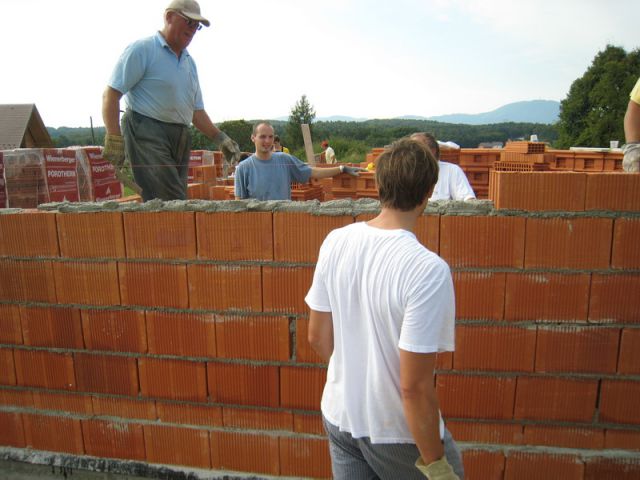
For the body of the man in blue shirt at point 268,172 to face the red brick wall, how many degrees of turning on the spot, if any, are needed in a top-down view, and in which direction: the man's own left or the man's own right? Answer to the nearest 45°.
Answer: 0° — they already face it

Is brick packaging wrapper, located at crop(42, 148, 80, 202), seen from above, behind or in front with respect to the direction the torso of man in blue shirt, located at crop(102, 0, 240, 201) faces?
behind

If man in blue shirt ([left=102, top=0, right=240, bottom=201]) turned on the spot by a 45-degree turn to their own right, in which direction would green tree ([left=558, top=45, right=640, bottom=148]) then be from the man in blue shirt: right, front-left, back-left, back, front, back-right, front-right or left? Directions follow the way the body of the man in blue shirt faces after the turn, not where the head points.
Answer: back-left

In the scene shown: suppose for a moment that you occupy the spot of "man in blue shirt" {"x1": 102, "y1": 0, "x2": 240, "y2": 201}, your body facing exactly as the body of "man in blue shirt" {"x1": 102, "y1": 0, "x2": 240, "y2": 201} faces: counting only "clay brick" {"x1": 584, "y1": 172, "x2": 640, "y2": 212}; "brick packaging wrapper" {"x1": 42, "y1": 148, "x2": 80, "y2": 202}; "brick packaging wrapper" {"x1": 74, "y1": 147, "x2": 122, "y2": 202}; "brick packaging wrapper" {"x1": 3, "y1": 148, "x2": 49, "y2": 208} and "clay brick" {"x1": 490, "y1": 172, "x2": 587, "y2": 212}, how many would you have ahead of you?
2

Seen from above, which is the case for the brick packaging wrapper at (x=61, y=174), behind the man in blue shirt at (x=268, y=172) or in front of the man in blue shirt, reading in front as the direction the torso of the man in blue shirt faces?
behind

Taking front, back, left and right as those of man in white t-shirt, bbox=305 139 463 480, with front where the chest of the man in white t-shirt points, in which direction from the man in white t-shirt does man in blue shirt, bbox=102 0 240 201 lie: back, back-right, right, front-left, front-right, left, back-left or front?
left

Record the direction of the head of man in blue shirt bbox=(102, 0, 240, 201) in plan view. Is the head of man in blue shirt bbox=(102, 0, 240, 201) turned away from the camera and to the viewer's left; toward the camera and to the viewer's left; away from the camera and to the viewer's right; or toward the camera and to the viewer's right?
toward the camera and to the viewer's right

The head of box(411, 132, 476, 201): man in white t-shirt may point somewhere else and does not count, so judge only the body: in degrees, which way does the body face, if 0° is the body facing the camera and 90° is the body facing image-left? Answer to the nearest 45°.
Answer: approximately 45°

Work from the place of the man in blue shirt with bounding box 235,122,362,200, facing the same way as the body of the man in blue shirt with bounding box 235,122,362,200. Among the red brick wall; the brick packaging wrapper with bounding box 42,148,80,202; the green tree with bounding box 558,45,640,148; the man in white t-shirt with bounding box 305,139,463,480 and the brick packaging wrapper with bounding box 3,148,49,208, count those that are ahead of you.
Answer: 2

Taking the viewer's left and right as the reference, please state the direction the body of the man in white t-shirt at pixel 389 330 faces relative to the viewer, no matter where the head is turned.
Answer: facing away from the viewer and to the right of the viewer

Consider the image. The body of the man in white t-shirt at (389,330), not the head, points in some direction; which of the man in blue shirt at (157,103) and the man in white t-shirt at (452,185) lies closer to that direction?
the man in white t-shirt

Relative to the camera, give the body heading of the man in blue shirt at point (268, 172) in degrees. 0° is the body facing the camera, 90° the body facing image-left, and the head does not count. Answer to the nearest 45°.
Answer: approximately 0°

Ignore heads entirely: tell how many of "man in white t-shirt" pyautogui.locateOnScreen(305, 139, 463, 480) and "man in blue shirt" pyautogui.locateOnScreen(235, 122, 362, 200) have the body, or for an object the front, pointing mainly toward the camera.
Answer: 1
